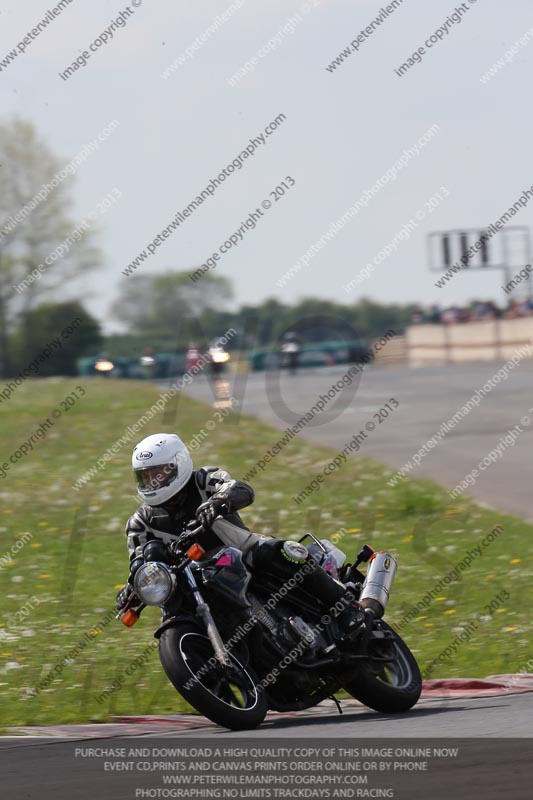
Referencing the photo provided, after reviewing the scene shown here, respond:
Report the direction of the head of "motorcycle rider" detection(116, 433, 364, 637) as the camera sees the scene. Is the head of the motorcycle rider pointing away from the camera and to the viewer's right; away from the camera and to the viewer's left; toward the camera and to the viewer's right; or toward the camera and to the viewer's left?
toward the camera and to the viewer's left

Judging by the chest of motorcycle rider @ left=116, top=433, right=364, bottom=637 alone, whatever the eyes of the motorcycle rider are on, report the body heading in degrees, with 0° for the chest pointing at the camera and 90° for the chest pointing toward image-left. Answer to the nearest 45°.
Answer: approximately 45°
